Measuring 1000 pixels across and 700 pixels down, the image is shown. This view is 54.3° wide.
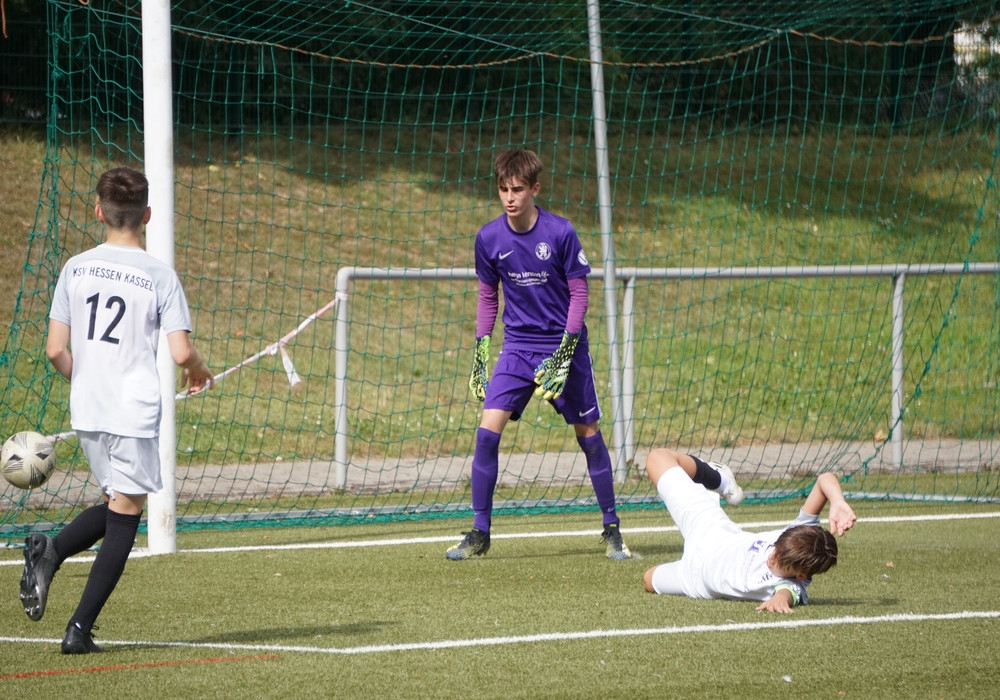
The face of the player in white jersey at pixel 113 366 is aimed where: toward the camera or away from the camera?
away from the camera

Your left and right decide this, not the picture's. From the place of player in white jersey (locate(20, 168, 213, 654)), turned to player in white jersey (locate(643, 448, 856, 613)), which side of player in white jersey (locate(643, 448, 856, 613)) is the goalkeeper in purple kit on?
left

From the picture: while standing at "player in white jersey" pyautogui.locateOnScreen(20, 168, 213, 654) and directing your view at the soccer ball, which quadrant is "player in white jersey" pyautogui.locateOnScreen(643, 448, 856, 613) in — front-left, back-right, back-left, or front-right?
back-right

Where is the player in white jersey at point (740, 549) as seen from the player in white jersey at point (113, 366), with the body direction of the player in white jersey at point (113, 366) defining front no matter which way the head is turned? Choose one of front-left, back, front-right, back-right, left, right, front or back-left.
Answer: front-right

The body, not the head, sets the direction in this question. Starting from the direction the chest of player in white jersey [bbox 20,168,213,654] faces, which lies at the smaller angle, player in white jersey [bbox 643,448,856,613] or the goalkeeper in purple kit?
the goalkeeper in purple kit

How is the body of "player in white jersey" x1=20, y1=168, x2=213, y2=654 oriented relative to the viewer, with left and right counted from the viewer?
facing away from the viewer and to the right of the viewer

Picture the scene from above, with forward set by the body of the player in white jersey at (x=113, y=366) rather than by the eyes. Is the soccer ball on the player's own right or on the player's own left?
on the player's own left

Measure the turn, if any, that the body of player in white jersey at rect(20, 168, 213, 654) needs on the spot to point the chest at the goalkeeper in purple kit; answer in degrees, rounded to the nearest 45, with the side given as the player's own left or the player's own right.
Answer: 0° — they already face them

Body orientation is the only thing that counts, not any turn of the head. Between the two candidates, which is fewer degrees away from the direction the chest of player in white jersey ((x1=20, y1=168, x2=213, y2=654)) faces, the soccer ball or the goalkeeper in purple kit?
the goalkeeper in purple kit

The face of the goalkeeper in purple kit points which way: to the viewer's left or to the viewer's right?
to the viewer's left

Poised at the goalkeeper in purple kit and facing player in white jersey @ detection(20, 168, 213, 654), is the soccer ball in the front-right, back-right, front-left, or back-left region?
front-right
